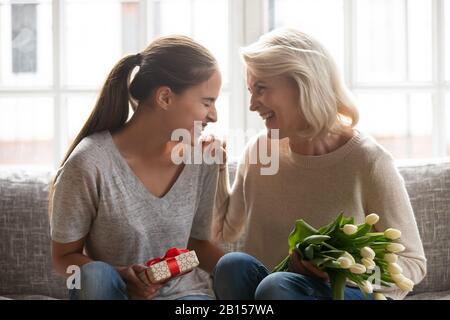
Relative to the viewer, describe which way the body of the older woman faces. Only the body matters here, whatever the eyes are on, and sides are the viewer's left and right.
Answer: facing the viewer and to the left of the viewer

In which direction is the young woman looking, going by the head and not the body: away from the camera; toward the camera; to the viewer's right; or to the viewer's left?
to the viewer's right

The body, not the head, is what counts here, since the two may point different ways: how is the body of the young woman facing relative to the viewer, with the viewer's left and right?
facing the viewer and to the right of the viewer
